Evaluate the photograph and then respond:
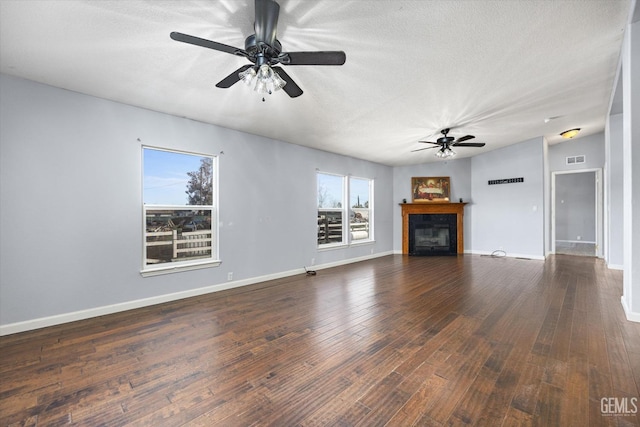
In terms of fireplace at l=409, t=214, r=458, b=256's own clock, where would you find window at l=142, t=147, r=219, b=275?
The window is roughly at 1 o'clock from the fireplace.

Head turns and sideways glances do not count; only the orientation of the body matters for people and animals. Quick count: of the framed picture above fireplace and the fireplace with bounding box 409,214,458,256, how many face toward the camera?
2

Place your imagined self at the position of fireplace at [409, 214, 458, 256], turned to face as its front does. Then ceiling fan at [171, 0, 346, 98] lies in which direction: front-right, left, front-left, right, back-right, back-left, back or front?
front

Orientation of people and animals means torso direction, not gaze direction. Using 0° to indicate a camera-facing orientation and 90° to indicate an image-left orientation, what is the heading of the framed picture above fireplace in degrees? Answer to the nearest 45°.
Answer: approximately 0°

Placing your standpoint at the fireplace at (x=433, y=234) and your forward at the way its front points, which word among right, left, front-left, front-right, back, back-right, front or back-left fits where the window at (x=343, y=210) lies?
front-right

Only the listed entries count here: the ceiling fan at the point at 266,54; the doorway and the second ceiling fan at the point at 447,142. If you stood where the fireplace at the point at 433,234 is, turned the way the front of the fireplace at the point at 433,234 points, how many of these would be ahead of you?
2

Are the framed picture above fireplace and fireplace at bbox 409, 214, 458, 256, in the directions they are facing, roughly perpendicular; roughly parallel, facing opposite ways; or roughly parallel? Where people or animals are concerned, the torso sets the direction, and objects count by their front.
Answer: roughly parallel

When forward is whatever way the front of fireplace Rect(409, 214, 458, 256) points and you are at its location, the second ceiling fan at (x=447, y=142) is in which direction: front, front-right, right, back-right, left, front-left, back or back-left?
front

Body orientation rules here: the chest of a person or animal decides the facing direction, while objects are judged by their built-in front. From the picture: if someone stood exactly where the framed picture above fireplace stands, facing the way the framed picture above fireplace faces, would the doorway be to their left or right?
on their left

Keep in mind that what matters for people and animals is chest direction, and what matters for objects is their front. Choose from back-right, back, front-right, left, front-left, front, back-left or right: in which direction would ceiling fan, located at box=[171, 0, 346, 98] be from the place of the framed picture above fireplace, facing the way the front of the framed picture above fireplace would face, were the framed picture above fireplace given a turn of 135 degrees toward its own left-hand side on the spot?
back-right

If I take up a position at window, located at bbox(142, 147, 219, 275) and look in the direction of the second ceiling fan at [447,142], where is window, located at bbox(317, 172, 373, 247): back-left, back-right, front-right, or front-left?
front-left

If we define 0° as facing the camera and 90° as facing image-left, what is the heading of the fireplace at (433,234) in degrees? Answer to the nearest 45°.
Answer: approximately 0°

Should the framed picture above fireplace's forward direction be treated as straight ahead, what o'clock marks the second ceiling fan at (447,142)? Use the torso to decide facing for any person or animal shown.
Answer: The second ceiling fan is roughly at 12 o'clock from the framed picture above fireplace.
